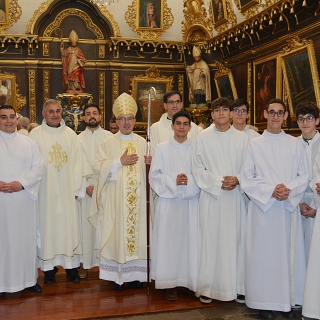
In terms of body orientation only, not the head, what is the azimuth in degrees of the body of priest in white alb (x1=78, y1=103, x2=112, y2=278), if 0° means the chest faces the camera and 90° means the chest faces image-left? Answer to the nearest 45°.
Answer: approximately 0°

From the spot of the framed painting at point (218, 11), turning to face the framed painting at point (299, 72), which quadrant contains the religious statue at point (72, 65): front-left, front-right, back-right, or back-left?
back-right

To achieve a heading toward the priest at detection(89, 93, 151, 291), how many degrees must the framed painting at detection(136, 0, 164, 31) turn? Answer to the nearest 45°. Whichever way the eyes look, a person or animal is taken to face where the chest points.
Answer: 0° — it already faces them

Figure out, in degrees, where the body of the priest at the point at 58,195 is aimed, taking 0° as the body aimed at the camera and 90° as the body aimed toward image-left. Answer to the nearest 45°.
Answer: approximately 0°

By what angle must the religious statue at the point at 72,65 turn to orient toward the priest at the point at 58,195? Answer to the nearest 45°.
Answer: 0° — it already faces them

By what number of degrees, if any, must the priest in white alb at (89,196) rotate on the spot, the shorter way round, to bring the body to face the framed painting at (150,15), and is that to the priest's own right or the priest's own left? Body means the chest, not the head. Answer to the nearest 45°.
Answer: approximately 180°

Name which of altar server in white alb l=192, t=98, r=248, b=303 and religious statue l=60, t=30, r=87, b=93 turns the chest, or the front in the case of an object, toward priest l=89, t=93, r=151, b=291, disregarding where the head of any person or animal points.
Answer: the religious statue

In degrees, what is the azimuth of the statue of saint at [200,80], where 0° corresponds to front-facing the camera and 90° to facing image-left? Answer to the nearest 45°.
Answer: approximately 45°

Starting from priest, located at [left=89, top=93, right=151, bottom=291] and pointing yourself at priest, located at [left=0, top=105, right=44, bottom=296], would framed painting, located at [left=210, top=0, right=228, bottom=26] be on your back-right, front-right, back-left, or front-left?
back-right
